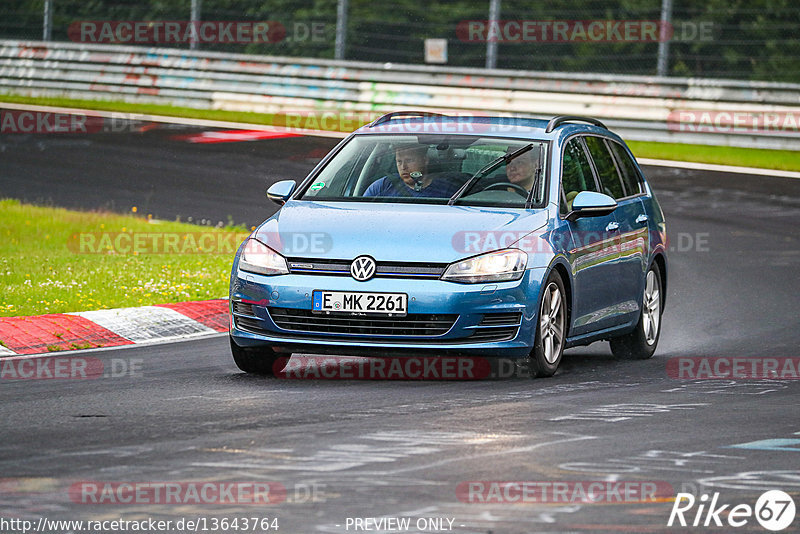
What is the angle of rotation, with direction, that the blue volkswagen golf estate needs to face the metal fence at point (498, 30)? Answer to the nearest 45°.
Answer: approximately 135° to its right

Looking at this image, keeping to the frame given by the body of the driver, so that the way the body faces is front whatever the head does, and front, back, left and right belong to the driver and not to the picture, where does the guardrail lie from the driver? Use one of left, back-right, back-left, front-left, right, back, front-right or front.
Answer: back-right

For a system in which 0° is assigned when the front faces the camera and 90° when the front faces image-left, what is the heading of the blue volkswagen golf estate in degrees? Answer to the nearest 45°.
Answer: approximately 45°

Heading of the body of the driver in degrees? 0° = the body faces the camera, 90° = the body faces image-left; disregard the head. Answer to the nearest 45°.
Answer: approximately 45°

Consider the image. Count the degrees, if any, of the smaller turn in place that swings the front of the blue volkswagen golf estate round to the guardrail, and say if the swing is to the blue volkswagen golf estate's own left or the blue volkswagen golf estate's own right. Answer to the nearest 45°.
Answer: approximately 135° to the blue volkswagen golf estate's own right

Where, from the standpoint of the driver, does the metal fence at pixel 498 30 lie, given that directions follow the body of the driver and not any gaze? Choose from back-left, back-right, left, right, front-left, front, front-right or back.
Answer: back-right
